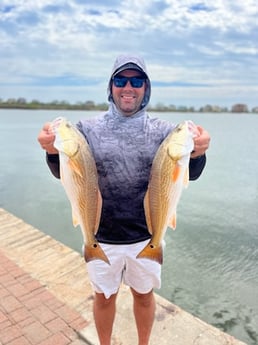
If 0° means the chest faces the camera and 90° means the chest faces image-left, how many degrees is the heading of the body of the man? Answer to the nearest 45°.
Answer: approximately 0°
